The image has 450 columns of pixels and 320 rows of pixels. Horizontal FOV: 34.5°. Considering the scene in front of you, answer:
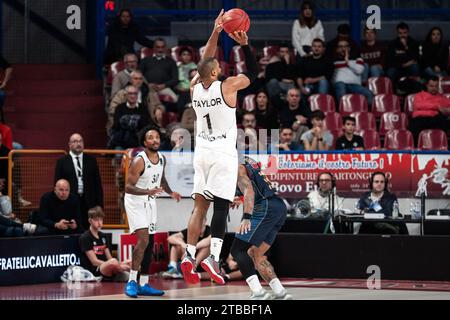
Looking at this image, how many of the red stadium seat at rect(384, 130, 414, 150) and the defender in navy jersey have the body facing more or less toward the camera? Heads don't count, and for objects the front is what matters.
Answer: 1

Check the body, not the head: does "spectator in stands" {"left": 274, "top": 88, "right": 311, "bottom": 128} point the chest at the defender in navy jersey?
yes

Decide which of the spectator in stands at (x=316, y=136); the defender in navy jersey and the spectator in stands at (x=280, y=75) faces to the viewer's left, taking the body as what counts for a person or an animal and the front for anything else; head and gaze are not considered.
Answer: the defender in navy jersey

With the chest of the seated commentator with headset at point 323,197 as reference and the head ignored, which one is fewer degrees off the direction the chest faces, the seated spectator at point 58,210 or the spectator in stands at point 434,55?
the seated spectator

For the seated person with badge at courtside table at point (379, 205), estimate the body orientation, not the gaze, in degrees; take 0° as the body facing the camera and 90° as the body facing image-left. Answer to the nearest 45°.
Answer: approximately 0°

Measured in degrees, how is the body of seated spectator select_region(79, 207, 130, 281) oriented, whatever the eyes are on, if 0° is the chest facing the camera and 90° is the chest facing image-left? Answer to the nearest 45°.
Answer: approximately 315°

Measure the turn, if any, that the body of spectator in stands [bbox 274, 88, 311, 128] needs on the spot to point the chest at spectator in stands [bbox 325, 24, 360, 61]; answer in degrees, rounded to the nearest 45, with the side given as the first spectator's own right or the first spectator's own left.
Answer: approximately 135° to the first spectator's own left

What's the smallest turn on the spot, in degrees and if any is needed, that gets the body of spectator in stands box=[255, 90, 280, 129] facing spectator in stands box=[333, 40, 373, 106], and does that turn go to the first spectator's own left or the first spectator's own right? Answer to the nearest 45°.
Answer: approximately 180°

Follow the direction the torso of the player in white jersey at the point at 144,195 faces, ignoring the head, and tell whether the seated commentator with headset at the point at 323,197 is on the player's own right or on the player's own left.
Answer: on the player's own left

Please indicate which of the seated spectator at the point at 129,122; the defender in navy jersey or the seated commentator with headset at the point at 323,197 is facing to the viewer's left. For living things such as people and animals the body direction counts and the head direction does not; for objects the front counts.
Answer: the defender in navy jersey

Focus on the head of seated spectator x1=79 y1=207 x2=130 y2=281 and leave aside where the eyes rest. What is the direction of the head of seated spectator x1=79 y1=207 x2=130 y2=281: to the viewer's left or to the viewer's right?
to the viewer's right
